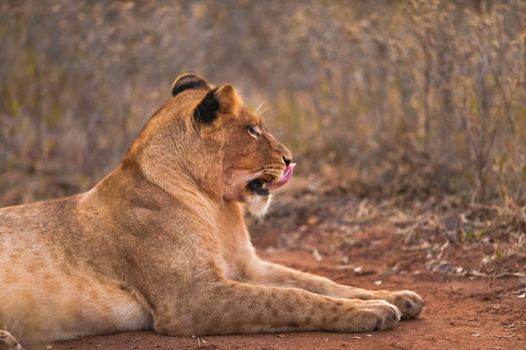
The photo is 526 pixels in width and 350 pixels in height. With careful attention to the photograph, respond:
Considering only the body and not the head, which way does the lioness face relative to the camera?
to the viewer's right
